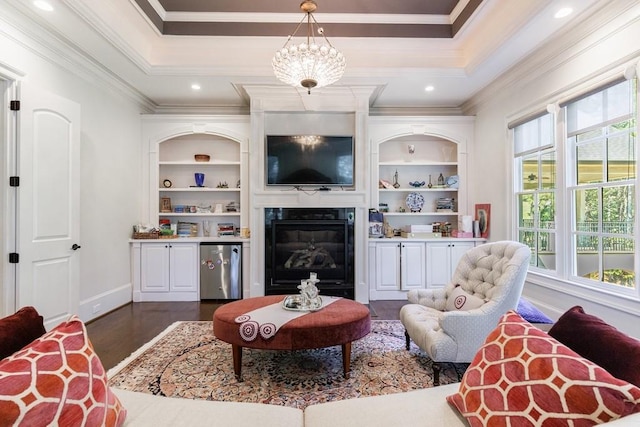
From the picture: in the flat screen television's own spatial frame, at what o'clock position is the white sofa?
The white sofa is roughly at 12 o'clock from the flat screen television.

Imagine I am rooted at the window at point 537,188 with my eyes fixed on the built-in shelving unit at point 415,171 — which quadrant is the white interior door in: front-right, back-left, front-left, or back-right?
front-left

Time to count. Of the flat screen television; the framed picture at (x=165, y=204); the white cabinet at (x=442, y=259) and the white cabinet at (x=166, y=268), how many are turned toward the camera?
4

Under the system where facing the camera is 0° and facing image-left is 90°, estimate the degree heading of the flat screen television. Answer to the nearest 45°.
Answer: approximately 0°

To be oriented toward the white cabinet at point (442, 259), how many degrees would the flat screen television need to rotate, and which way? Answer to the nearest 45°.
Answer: approximately 90° to its left

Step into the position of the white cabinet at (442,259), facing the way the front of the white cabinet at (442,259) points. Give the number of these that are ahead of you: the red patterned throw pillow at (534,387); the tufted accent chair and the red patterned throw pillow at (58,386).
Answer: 3

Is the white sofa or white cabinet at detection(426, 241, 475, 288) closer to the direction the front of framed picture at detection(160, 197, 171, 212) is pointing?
the white sofa

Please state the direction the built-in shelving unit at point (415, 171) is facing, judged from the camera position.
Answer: facing the viewer

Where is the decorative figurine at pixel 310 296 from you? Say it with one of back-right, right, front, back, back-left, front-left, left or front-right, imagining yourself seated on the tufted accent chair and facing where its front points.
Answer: front-right

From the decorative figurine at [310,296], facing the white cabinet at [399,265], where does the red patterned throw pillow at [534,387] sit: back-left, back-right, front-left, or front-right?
back-right

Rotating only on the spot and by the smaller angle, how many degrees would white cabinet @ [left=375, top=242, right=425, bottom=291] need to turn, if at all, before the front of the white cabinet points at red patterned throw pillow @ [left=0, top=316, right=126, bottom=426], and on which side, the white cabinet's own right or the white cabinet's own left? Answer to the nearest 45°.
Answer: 0° — it already faces it

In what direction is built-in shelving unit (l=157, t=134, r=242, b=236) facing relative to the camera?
toward the camera

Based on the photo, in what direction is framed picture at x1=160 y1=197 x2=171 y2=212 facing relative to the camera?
toward the camera

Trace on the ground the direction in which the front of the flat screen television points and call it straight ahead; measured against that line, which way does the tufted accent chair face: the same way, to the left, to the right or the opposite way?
to the right

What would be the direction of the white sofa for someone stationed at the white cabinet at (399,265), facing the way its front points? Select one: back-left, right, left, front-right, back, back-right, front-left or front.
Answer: front

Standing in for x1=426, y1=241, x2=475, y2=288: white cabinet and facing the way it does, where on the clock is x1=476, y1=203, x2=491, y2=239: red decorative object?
The red decorative object is roughly at 8 o'clock from the white cabinet.
